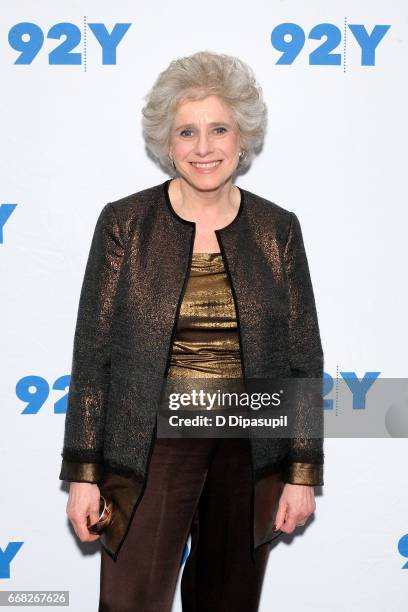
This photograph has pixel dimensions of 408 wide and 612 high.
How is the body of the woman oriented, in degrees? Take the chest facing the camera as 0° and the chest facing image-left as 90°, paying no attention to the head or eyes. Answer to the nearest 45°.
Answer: approximately 0°
